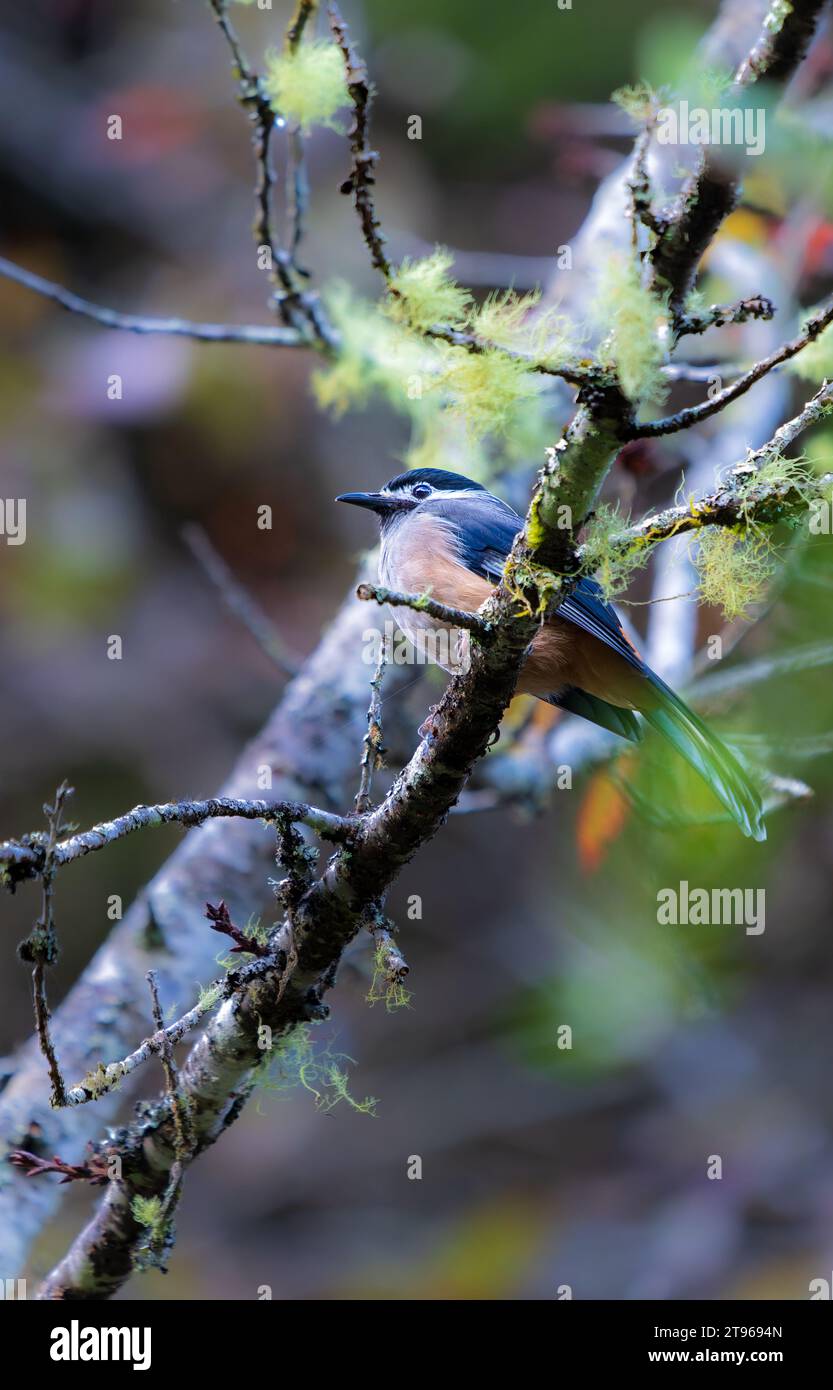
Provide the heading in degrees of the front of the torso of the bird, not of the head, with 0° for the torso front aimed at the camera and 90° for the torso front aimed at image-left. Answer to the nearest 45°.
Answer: approximately 90°

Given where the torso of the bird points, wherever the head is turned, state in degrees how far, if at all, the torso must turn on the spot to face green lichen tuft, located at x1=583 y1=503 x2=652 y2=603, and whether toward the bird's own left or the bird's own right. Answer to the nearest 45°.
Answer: approximately 90° to the bird's own left

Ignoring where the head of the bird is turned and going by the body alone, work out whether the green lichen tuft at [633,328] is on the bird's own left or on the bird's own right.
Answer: on the bird's own left

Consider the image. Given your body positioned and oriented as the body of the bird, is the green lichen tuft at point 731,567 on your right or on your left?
on your left
